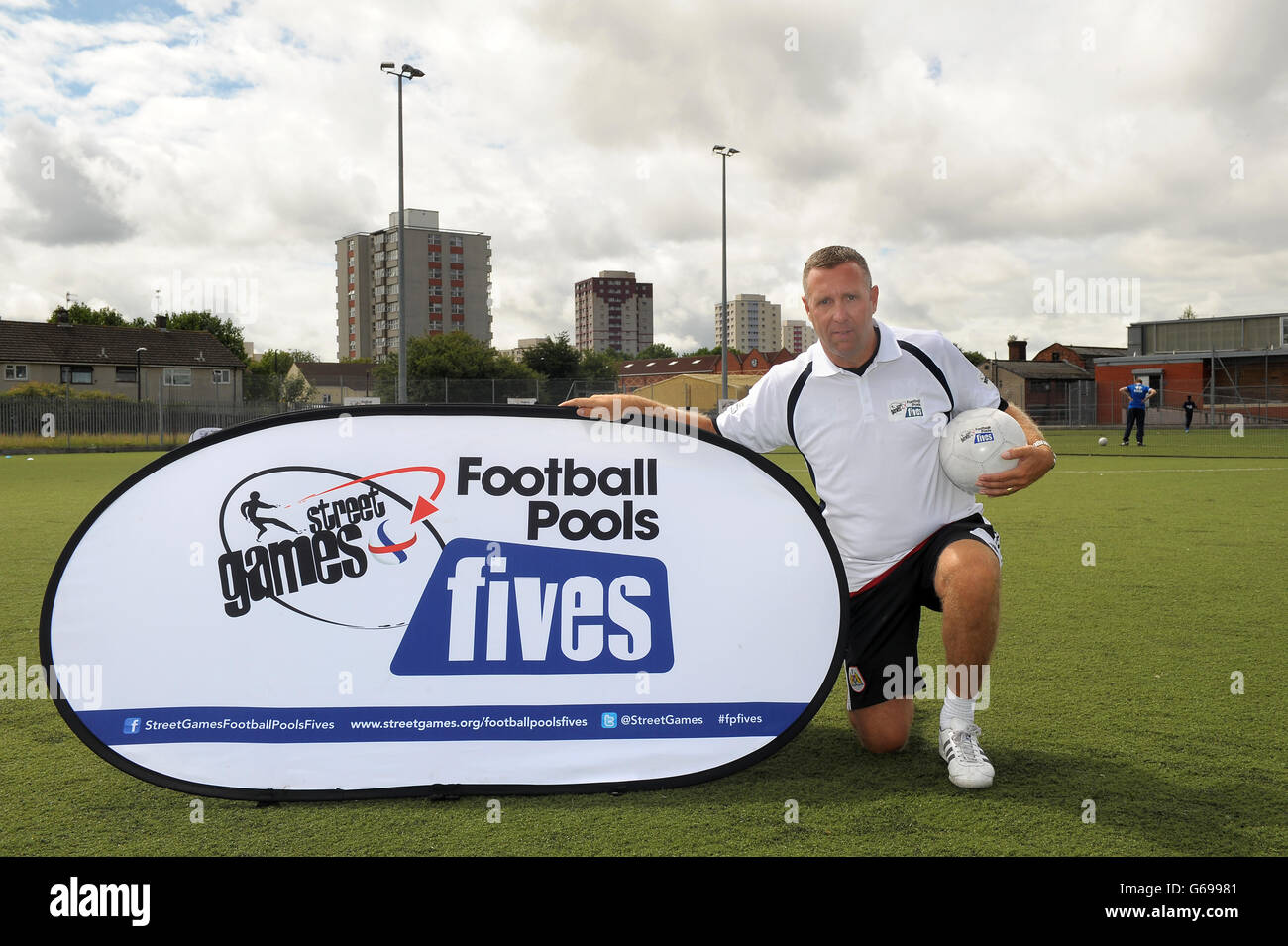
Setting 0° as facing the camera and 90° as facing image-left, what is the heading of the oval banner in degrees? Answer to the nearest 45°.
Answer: approximately 0°
